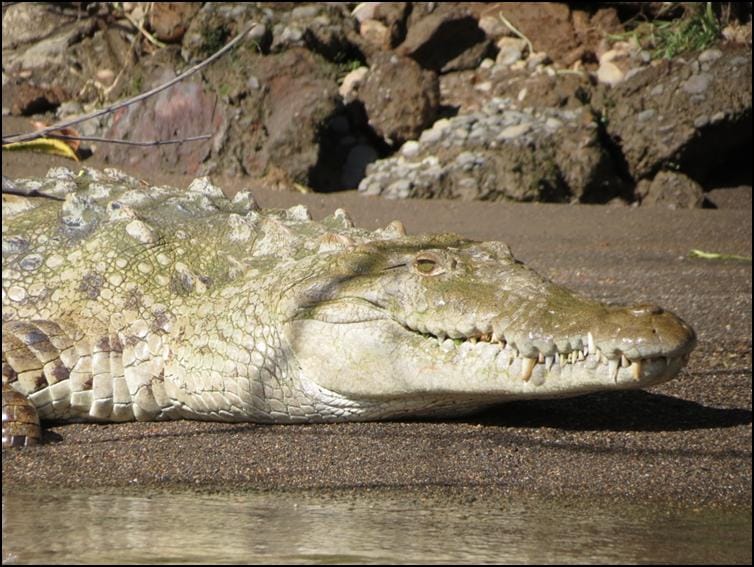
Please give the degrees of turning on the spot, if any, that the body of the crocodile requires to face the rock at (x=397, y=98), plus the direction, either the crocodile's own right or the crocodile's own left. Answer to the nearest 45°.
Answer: approximately 90° to the crocodile's own left

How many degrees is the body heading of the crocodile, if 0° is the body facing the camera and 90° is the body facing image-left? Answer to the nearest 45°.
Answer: approximately 270°

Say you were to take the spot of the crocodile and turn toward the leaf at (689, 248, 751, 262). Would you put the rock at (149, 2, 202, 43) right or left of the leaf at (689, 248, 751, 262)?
left

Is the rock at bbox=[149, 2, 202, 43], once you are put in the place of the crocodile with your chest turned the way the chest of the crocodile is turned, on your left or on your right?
on your left

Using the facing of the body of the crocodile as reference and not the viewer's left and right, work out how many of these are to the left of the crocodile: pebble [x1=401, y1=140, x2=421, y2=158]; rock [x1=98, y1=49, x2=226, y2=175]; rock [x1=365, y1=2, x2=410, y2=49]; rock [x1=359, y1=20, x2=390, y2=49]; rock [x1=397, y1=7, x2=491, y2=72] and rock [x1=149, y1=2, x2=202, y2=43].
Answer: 6

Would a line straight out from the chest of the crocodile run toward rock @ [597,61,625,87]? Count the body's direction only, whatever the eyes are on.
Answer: no

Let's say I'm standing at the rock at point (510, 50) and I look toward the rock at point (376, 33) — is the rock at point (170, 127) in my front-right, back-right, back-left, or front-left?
front-left

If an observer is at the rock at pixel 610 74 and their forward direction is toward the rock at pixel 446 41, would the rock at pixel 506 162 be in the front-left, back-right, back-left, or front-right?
front-left

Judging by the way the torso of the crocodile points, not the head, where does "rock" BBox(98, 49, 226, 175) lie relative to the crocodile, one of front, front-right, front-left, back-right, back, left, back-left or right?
left

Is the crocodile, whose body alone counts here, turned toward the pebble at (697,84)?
no

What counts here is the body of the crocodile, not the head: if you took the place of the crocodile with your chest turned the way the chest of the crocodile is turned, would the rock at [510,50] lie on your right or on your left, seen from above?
on your left

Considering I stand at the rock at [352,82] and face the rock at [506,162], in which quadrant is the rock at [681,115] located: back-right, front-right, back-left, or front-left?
front-left

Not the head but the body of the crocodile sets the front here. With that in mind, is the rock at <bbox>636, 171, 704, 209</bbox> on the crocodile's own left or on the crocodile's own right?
on the crocodile's own left

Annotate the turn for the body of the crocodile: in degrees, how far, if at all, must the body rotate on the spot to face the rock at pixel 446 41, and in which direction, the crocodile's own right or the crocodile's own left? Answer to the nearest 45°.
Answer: approximately 90° to the crocodile's own left

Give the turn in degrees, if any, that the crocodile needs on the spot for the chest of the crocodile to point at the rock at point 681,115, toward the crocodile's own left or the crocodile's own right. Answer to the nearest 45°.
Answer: approximately 45° to the crocodile's own left

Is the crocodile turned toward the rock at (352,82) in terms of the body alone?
no

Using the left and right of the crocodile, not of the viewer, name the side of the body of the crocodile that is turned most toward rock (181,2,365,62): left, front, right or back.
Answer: left
